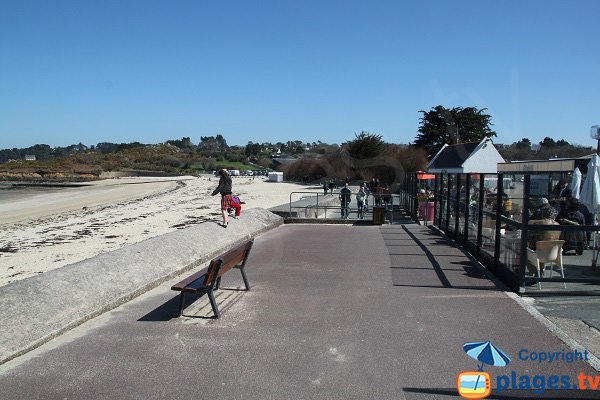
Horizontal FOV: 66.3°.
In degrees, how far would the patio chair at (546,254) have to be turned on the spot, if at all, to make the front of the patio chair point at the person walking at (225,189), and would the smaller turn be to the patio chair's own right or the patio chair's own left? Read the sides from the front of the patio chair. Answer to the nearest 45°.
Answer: approximately 45° to the patio chair's own left

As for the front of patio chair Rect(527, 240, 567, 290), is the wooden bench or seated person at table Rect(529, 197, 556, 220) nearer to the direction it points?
the seated person at table

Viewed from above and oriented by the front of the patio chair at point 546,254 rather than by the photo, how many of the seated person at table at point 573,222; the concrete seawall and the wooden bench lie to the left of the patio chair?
2

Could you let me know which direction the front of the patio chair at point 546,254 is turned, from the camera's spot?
facing away from the viewer and to the left of the viewer

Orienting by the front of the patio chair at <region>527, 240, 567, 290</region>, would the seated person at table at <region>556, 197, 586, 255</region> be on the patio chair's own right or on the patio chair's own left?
on the patio chair's own right

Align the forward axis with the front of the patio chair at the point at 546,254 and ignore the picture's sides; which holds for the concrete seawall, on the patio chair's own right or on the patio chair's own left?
on the patio chair's own left

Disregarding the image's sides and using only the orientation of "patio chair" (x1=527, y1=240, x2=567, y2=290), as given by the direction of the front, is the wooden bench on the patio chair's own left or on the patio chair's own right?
on the patio chair's own left
